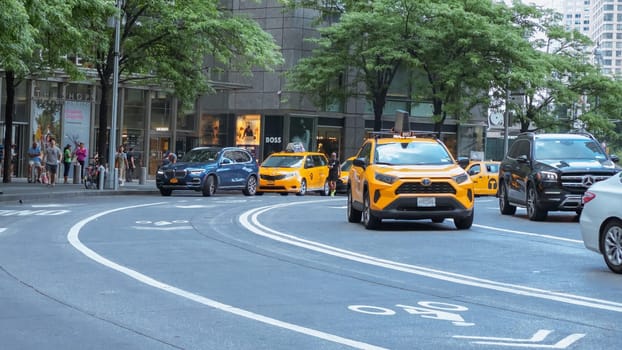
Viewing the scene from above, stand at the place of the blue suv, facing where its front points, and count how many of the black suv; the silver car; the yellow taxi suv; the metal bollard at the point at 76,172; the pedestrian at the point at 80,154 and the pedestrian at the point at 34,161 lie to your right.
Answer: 3

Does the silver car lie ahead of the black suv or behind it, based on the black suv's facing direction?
ahead

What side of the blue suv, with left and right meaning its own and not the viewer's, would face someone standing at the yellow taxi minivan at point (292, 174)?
back

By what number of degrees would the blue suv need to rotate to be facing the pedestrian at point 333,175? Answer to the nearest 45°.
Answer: approximately 180°

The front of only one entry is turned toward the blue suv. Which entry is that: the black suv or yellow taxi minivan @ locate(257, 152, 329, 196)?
the yellow taxi minivan

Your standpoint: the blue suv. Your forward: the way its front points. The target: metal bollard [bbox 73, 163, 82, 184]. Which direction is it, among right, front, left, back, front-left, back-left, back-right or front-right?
right

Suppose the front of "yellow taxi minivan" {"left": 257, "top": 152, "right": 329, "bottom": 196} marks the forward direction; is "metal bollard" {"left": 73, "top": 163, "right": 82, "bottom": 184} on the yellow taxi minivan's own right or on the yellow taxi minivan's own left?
on the yellow taxi minivan's own right

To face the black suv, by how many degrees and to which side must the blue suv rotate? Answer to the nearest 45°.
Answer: approximately 90° to its left

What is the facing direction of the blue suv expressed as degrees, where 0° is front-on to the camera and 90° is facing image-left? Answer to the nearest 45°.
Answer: approximately 45°

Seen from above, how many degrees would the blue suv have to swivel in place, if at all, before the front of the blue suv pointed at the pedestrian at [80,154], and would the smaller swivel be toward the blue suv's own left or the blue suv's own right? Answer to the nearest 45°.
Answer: approximately 90° to the blue suv's own right

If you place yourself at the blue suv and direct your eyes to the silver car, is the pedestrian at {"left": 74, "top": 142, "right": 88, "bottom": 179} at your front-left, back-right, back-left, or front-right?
back-right

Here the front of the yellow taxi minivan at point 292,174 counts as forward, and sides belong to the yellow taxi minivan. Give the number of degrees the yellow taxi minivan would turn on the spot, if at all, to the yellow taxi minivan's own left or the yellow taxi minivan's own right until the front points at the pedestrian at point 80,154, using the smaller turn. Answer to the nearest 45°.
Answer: approximately 45° to the yellow taxi minivan's own right

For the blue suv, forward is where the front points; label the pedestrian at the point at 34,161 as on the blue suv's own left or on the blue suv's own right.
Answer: on the blue suv's own right
